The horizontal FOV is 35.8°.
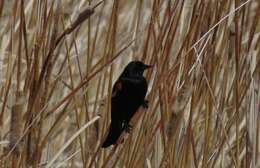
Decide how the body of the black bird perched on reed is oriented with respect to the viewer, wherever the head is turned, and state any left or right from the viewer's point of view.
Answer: facing to the right of the viewer
